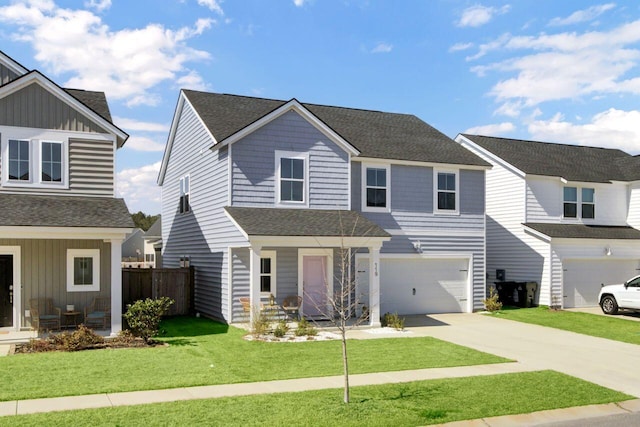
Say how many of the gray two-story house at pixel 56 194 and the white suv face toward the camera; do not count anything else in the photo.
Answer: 1

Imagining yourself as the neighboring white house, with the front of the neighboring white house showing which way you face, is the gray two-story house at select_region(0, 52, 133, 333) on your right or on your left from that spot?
on your right

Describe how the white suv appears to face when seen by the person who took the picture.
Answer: facing away from the viewer and to the left of the viewer

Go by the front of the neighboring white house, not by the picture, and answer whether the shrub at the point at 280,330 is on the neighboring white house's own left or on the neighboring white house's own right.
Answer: on the neighboring white house's own right

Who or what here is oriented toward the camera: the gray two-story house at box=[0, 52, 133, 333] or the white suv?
the gray two-story house

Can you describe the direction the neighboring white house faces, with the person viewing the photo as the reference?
facing the viewer and to the right of the viewer

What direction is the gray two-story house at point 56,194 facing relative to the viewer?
toward the camera
